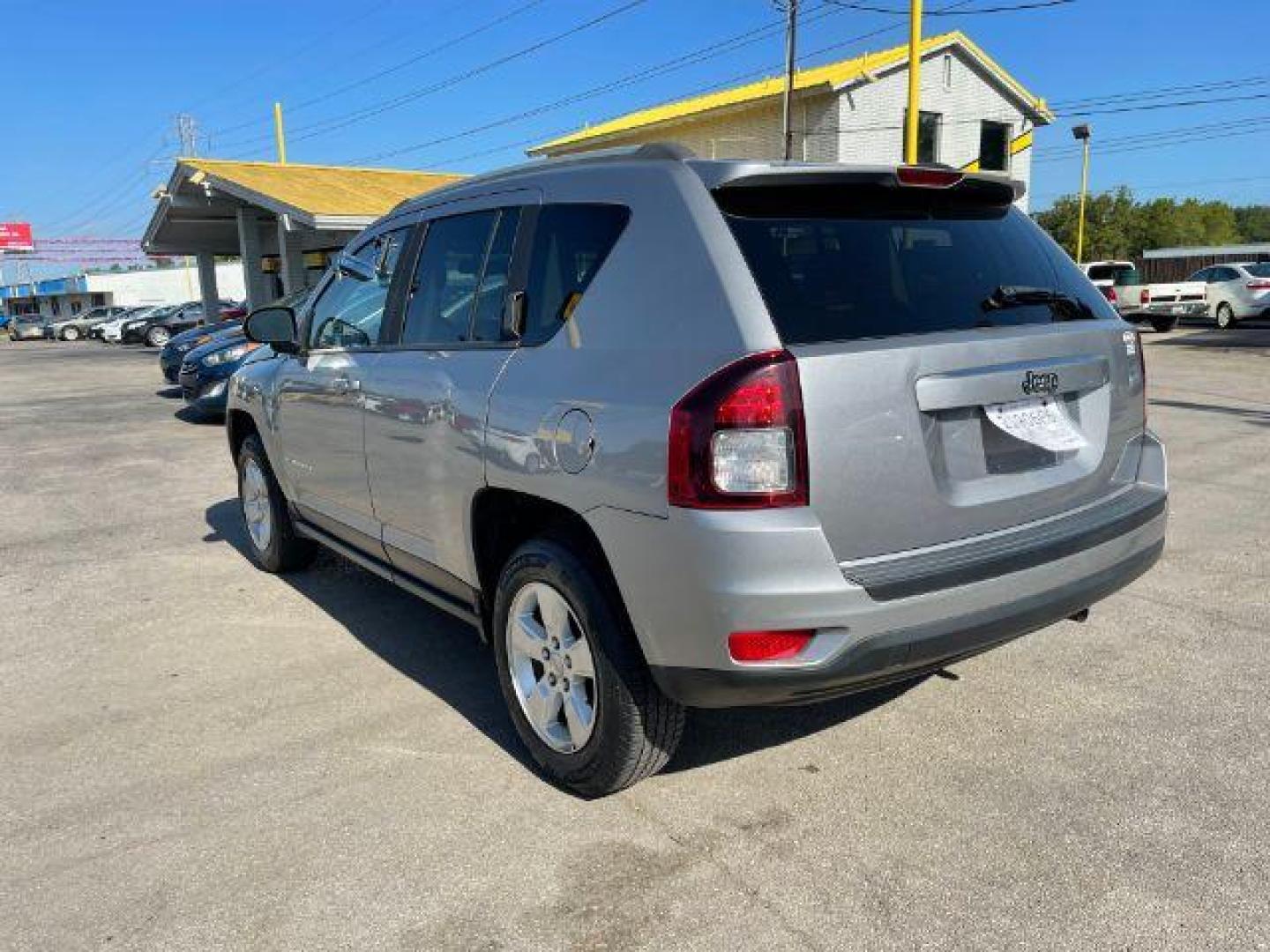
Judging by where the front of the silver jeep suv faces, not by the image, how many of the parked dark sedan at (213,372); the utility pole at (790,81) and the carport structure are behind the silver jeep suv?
0

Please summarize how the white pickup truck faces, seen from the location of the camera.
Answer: facing away from the viewer and to the left of the viewer

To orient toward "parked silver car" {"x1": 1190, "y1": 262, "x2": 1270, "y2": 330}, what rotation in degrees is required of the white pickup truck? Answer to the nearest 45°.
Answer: approximately 90° to its right

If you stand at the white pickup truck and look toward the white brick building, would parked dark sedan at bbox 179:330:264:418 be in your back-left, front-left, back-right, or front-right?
front-left

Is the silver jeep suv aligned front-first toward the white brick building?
no

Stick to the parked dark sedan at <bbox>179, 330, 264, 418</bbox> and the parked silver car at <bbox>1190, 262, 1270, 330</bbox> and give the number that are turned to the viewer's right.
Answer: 0

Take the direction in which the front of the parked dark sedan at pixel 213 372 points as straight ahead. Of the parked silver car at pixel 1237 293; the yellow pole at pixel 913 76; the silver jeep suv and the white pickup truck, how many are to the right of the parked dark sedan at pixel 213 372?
0

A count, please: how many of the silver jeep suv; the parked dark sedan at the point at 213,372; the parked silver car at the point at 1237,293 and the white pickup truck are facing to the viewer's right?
0

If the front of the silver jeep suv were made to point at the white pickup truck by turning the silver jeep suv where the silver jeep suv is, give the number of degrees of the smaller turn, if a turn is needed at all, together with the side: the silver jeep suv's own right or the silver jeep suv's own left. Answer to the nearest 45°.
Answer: approximately 90° to the silver jeep suv's own right

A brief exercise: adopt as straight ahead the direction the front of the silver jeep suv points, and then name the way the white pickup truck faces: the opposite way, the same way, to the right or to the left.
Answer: the same way

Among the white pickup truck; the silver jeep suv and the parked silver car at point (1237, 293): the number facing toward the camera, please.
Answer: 0

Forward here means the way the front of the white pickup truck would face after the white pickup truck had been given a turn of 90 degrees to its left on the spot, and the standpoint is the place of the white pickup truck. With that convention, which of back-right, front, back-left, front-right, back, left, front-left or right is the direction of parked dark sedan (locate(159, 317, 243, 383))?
front

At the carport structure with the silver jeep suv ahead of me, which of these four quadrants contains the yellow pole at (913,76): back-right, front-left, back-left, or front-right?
front-left

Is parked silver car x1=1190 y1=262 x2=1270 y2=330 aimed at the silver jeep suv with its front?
no

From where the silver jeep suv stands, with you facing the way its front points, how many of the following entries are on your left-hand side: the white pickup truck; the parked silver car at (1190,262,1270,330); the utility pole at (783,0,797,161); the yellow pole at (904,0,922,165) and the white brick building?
0

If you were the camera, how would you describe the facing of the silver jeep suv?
facing away from the viewer and to the left of the viewer

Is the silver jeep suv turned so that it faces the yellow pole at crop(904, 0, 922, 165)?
no
